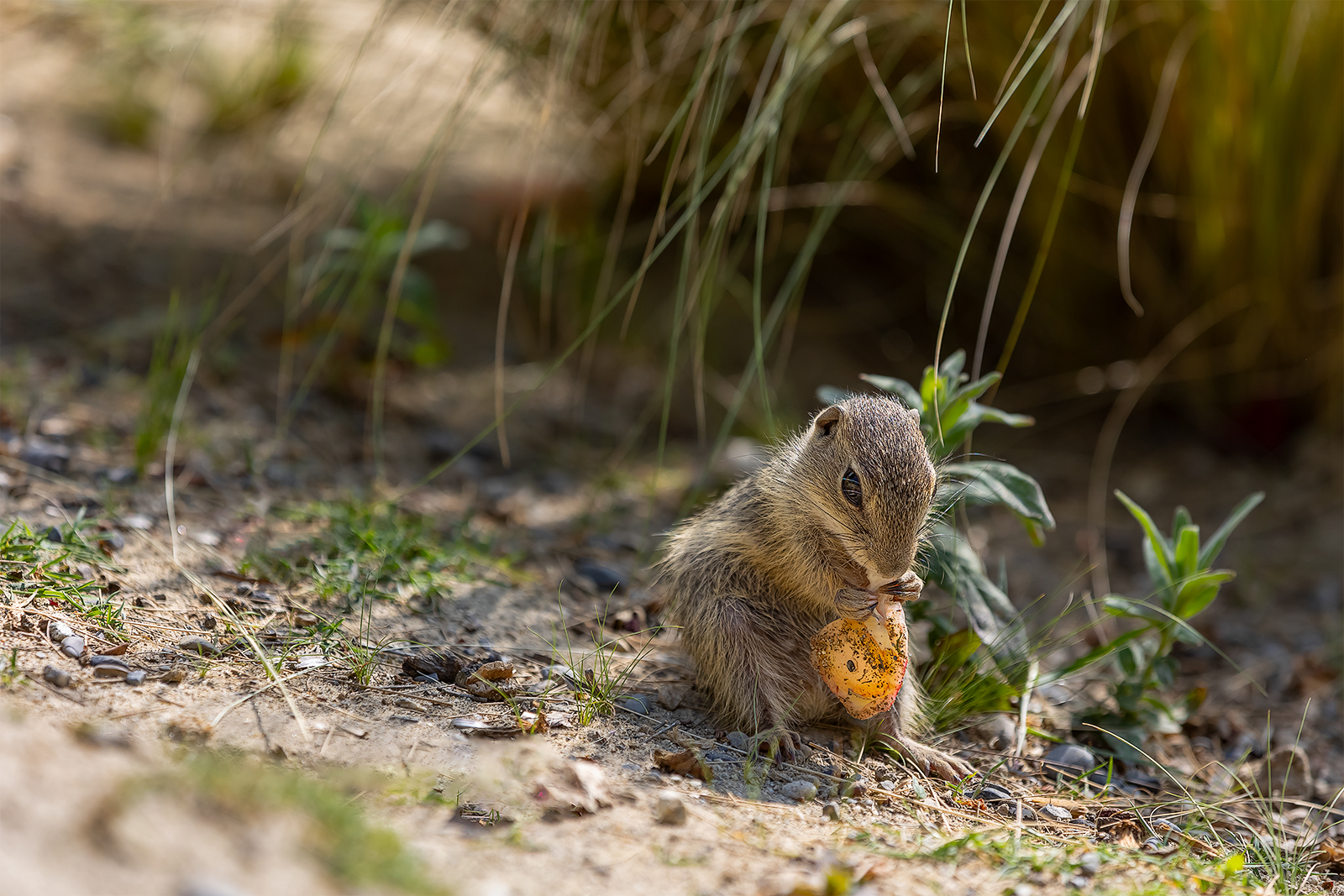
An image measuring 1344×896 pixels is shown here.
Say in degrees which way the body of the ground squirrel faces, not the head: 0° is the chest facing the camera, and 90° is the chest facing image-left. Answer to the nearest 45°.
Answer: approximately 315°

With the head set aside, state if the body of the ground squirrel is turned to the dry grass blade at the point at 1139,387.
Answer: no

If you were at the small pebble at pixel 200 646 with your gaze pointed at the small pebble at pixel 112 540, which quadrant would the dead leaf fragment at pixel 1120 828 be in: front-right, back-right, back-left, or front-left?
back-right

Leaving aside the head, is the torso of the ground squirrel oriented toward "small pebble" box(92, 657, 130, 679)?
no

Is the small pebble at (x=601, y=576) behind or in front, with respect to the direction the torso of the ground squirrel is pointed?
behind

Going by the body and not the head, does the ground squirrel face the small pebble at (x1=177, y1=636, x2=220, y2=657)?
no

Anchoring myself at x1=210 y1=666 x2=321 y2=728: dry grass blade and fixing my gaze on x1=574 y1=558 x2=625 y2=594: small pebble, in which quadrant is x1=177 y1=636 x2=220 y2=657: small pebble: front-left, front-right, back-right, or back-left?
front-left
